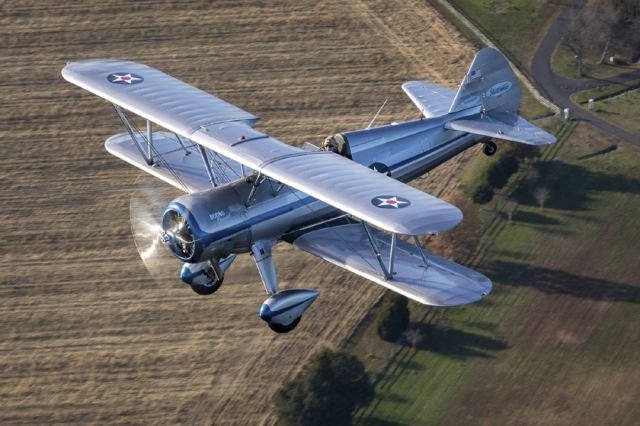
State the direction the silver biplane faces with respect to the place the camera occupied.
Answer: facing the viewer and to the left of the viewer

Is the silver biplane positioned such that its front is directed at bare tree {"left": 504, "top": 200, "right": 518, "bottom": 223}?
no

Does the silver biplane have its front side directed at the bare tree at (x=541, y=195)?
no
